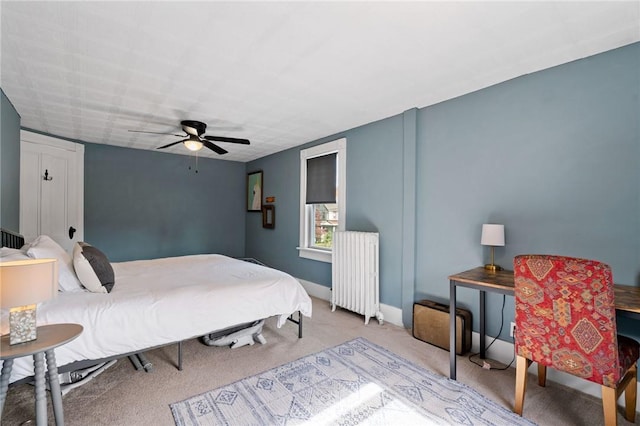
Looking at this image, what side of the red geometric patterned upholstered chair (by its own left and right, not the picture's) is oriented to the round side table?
back

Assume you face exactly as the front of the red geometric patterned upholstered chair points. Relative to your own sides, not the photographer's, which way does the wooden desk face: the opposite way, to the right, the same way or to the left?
the opposite way

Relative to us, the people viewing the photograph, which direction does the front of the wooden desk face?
facing the viewer and to the left of the viewer

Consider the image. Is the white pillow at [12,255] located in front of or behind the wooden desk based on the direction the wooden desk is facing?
in front

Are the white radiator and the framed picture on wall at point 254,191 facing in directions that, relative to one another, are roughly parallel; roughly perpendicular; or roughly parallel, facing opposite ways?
roughly parallel

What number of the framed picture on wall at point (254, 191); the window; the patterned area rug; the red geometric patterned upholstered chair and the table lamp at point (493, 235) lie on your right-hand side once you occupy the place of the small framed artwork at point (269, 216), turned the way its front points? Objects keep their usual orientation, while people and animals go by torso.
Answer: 1

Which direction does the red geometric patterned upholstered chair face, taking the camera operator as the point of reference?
facing away from the viewer and to the right of the viewer

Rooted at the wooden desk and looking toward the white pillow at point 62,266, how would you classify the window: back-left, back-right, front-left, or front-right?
front-right

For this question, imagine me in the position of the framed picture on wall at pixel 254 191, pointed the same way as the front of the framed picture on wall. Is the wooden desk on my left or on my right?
on my left

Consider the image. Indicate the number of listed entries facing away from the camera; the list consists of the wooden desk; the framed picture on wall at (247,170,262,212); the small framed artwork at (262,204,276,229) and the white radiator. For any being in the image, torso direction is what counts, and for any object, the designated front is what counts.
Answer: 0

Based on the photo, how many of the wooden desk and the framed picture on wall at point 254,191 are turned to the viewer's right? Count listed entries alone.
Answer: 0

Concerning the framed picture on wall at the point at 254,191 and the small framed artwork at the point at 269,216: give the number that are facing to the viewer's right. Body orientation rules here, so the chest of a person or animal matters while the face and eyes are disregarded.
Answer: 0

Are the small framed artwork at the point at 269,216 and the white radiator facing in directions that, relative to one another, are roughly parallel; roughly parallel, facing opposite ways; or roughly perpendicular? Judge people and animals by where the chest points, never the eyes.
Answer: roughly parallel

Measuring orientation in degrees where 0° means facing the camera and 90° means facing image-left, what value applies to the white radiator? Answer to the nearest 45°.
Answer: approximately 45°

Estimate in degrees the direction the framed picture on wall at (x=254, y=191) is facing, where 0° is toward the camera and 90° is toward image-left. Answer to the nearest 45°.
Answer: approximately 45°

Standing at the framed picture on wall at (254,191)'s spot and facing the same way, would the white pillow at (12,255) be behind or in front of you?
in front

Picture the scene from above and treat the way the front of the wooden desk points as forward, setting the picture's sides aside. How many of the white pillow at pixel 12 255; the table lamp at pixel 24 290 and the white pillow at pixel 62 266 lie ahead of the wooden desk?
3
